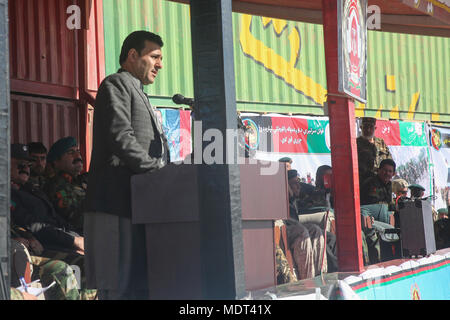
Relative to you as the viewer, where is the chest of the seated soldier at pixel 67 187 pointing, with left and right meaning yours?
facing the viewer and to the right of the viewer

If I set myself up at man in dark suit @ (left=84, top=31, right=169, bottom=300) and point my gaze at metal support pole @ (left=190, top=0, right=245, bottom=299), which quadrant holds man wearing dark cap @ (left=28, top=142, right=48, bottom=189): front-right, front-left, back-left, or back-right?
back-left

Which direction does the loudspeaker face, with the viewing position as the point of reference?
facing the viewer and to the left of the viewer

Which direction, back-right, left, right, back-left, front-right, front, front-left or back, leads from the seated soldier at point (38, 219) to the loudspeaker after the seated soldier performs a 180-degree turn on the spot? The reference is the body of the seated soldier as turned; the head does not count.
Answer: back-right

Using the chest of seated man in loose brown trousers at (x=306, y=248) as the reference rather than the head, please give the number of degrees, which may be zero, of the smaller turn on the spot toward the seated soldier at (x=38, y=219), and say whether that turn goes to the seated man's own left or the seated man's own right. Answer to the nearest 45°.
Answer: approximately 90° to the seated man's own right

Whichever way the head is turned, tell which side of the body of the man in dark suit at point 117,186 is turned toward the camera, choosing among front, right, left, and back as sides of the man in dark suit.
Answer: right

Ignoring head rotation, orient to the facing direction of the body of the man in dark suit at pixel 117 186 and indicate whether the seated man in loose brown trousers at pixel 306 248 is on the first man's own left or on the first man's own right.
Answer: on the first man's own left

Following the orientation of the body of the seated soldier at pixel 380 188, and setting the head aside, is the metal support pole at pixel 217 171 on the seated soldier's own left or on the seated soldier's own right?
on the seated soldier's own right

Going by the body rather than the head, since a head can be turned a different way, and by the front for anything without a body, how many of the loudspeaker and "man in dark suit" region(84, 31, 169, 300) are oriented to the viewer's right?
1
